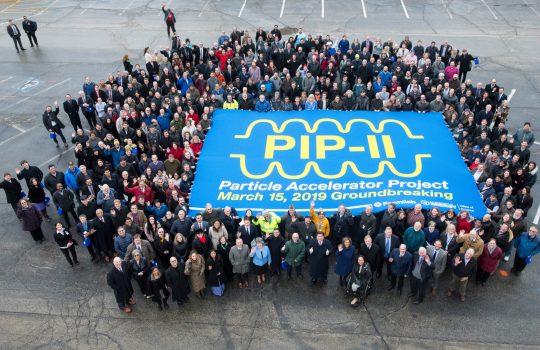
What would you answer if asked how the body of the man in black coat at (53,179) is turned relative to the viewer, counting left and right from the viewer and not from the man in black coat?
facing the viewer

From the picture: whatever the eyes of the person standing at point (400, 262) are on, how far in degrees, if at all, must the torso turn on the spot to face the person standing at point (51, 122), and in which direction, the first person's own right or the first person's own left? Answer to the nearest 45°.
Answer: approximately 90° to the first person's own right

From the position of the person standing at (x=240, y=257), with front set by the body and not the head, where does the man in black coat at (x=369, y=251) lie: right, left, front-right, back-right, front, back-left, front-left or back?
left

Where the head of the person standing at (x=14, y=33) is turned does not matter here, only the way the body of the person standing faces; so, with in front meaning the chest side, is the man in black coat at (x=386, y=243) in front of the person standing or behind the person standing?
in front

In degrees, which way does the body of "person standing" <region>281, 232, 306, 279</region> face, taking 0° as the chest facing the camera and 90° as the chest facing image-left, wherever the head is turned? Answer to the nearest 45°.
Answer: approximately 0°

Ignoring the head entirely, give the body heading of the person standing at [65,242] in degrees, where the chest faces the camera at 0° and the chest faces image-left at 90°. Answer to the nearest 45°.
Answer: approximately 0°

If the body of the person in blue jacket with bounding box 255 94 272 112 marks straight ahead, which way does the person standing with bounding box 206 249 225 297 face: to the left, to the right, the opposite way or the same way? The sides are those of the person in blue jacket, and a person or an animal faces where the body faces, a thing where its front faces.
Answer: the same way

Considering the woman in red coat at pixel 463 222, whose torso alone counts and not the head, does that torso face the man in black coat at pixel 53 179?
no

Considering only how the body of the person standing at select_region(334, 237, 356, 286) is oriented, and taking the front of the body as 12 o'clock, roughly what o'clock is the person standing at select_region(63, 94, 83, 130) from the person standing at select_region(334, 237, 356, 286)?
the person standing at select_region(63, 94, 83, 130) is roughly at 4 o'clock from the person standing at select_region(334, 237, 356, 286).

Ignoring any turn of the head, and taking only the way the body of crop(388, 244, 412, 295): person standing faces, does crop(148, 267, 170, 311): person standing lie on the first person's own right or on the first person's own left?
on the first person's own right

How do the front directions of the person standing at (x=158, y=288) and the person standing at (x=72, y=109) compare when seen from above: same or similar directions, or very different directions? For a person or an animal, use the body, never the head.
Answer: same or similar directions

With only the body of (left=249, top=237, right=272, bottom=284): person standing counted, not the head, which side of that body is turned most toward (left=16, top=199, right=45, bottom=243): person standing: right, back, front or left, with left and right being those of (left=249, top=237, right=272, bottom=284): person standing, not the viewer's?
right

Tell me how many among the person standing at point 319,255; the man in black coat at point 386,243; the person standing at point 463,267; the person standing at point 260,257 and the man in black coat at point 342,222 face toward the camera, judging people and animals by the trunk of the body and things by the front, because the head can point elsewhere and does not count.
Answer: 5

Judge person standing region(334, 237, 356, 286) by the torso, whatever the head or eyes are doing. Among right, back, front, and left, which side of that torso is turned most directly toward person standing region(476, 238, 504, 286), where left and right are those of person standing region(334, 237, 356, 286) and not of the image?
left

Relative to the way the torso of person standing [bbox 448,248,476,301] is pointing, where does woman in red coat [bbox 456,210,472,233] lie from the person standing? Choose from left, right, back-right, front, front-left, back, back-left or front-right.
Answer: back

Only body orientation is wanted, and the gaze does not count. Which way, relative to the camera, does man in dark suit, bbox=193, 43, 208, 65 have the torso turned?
toward the camera

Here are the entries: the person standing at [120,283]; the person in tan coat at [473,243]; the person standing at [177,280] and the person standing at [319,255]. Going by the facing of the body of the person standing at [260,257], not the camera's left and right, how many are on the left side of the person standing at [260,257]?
2

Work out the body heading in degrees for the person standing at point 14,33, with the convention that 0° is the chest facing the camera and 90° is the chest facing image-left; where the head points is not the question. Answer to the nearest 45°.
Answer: approximately 315°

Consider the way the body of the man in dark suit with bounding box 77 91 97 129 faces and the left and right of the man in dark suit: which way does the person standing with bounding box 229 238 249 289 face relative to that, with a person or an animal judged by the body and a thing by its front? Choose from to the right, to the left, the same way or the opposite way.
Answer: the same way

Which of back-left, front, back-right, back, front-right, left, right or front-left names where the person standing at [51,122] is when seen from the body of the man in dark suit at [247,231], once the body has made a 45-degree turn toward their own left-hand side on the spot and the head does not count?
back
